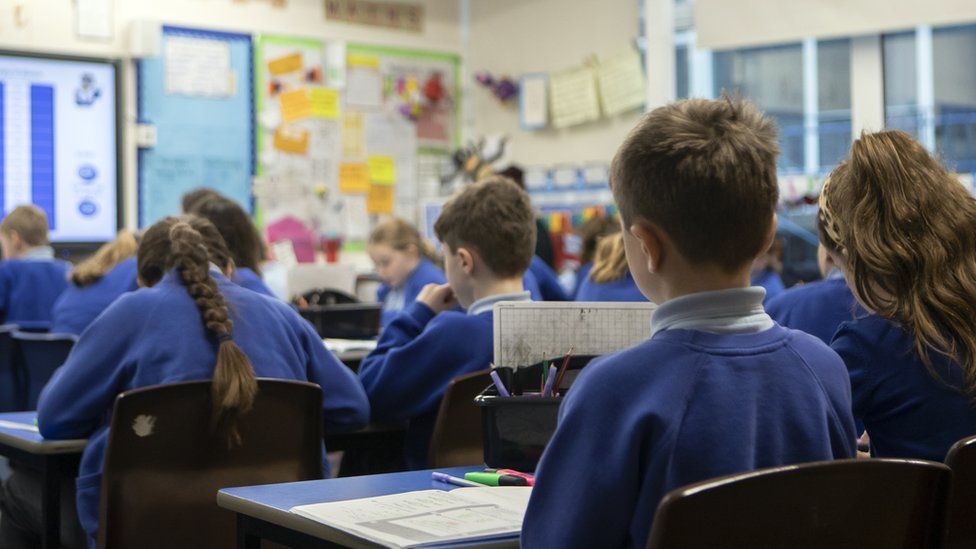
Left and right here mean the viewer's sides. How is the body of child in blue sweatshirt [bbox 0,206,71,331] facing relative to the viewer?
facing away from the viewer and to the left of the viewer

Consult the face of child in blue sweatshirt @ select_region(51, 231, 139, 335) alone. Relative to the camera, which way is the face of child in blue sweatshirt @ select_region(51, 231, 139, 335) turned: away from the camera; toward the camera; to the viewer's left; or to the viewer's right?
away from the camera

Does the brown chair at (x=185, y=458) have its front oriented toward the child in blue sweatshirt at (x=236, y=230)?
yes

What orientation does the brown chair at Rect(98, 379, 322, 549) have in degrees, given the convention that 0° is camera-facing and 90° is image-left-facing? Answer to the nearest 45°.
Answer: approximately 180°

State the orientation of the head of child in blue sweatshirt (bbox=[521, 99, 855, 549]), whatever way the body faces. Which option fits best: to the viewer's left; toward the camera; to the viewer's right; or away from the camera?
away from the camera

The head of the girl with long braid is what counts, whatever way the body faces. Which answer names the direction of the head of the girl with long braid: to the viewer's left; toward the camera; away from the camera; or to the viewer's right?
away from the camera

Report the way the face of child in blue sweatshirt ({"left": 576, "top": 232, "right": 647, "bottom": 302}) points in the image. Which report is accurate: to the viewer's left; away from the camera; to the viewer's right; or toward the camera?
away from the camera

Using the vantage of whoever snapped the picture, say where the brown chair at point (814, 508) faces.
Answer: facing away from the viewer and to the left of the viewer

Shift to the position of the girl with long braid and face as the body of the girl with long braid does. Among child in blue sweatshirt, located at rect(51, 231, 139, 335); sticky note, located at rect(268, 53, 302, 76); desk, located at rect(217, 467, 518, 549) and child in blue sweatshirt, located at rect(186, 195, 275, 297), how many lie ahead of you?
3

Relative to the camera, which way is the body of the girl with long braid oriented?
away from the camera
